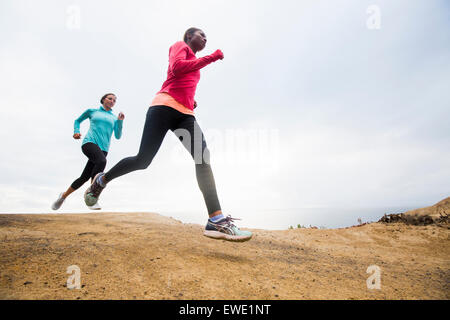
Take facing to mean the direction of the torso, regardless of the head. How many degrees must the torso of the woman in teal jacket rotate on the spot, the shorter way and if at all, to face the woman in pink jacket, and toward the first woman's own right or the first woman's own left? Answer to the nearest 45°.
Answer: approximately 45° to the first woman's own right

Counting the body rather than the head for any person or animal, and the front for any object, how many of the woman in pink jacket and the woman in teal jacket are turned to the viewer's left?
0

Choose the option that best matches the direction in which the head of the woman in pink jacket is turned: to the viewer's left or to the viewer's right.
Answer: to the viewer's right

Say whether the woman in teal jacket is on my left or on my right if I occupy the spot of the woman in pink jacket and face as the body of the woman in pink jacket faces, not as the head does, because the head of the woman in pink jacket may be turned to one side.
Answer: on my left

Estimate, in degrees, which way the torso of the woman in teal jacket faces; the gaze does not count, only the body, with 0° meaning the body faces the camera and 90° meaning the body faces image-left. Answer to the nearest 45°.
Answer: approximately 315°

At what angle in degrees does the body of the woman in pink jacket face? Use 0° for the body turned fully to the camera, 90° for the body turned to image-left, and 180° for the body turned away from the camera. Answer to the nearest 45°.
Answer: approximately 270°
